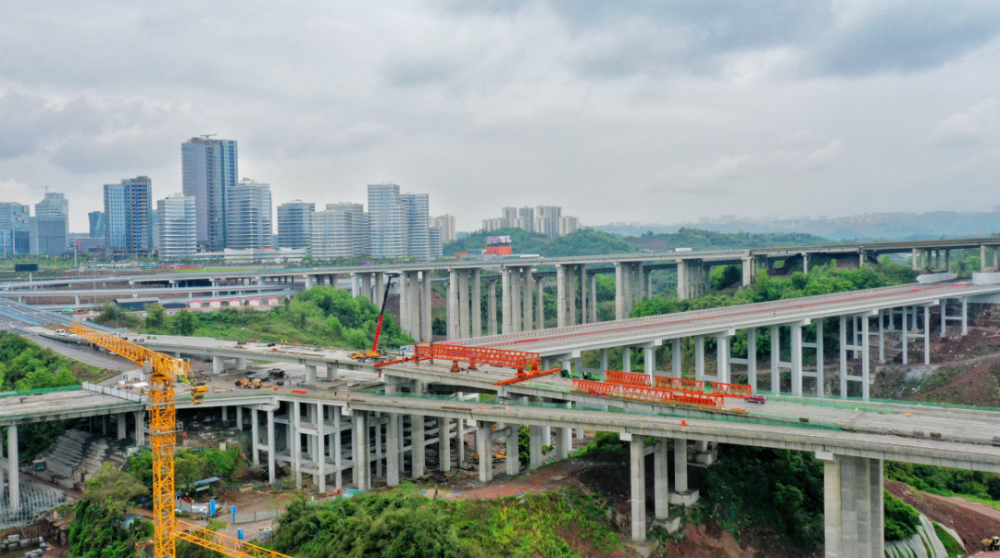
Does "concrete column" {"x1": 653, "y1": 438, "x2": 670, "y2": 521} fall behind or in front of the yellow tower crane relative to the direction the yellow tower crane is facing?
behind

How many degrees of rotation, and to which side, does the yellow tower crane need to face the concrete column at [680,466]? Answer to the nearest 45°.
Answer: approximately 135° to its right

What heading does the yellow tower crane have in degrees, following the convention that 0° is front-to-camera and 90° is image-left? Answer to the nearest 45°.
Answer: approximately 135°
